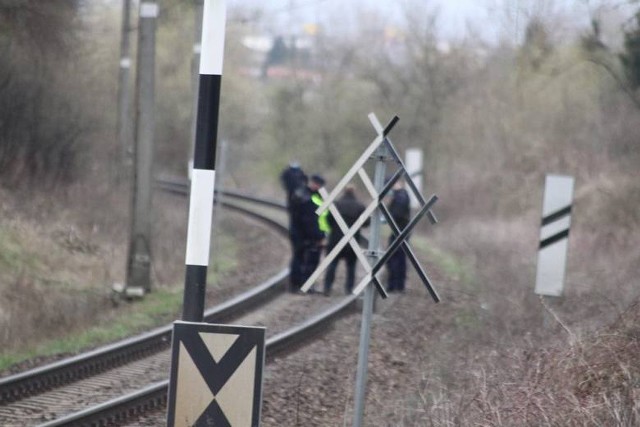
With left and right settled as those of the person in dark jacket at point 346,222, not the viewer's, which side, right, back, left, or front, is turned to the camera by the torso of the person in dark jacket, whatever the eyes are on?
back

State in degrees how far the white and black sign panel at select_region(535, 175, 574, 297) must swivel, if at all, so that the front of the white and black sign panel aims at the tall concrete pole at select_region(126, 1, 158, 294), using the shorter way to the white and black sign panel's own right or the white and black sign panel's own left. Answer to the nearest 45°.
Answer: approximately 135° to the white and black sign panel's own right

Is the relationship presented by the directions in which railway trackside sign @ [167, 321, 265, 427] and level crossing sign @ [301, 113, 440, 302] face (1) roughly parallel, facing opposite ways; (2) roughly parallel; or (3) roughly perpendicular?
roughly parallel

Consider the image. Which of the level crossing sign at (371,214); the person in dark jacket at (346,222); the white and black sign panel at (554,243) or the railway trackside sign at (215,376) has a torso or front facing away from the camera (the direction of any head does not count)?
the person in dark jacket

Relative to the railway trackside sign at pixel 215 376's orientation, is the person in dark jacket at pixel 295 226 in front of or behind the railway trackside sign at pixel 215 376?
behind

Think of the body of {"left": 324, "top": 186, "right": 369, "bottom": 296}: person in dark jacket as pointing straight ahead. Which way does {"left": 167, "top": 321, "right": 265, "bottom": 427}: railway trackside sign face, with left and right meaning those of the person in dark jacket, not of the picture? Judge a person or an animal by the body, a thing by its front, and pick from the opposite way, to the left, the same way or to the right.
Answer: the opposite way

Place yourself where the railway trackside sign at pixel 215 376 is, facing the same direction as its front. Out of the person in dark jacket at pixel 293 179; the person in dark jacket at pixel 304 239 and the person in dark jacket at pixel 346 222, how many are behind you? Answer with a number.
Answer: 3

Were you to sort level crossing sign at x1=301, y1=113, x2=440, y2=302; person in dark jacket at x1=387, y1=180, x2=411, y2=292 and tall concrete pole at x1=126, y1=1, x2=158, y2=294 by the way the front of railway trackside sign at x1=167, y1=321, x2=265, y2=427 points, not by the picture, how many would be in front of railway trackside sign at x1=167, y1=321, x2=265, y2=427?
0

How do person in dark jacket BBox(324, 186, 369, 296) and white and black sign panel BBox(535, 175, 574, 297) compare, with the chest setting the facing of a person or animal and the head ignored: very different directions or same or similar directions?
very different directions

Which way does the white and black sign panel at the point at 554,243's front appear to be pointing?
toward the camera

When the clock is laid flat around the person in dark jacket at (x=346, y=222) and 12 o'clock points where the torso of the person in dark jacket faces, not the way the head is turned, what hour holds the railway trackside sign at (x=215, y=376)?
The railway trackside sign is roughly at 6 o'clock from the person in dark jacket.

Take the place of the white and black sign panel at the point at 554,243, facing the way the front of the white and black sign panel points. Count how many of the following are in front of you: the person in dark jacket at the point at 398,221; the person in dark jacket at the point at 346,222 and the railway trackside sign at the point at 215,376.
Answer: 1

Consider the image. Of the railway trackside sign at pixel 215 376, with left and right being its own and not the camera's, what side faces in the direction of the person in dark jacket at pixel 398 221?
back

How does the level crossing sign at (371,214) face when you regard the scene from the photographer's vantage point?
facing the viewer

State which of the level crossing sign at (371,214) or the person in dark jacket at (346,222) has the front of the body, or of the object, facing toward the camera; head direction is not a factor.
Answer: the level crossing sign
